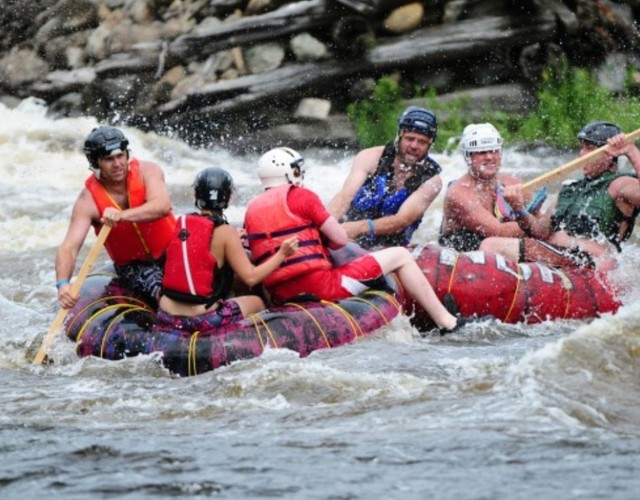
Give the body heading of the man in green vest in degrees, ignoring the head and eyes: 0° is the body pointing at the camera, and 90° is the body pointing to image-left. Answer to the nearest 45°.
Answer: approximately 45°

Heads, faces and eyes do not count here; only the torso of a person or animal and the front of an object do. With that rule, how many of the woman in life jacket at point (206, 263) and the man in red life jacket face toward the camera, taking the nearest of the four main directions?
1

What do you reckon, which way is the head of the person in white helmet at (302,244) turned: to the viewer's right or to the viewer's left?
to the viewer's right

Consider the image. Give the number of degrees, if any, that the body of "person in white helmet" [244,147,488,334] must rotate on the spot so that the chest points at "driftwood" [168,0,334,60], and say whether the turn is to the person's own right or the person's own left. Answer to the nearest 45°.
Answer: approximately 45° to the person's own left

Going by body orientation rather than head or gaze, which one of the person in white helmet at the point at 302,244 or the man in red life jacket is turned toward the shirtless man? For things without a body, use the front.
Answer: the person in white helmet

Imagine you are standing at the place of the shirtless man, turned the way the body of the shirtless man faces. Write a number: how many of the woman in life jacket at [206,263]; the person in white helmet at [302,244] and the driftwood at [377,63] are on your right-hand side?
2

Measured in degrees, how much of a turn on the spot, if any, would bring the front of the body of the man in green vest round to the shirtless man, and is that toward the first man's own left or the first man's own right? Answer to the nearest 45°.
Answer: approximately 45° to the first man's own right

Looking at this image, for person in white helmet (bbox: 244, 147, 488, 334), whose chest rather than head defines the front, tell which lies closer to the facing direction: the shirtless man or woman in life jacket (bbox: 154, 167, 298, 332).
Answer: the shirtless man
